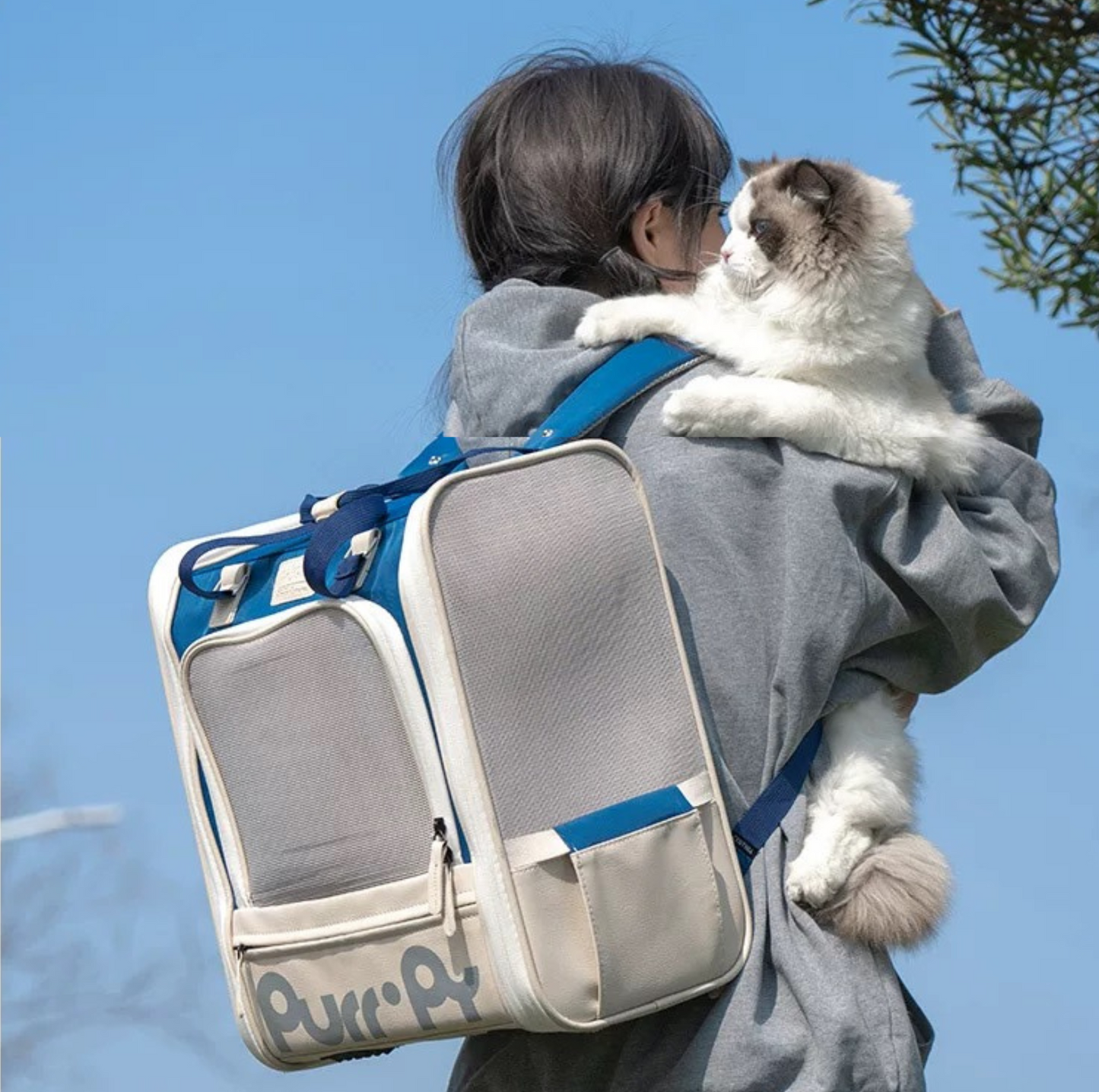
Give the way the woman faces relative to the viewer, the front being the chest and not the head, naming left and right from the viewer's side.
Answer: facing away from the viewer and to the right of the viewer

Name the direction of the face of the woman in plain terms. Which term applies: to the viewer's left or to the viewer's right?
to the viewer's right
